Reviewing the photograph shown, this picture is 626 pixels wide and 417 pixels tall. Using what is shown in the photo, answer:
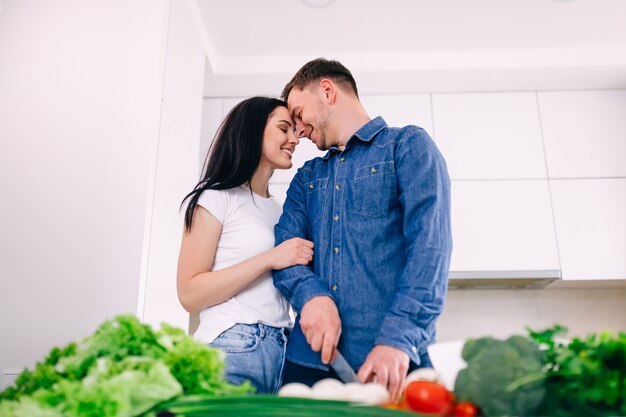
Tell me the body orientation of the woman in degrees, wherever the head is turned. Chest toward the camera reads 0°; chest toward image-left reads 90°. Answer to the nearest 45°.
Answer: approximately 315°

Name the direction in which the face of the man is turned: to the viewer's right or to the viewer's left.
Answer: to the viewer's left

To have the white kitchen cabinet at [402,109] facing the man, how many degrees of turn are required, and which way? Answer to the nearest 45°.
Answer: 0° — it already faces them

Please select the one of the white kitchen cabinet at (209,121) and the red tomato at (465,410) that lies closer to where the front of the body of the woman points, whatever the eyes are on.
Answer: the red tomato

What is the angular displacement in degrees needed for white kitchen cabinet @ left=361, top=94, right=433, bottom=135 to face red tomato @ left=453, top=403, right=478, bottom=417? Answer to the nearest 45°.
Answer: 0° — it already faces it

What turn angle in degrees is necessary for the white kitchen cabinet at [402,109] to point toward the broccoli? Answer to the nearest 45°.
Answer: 0° — it already faces it

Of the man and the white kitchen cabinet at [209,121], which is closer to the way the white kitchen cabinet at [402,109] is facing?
the man

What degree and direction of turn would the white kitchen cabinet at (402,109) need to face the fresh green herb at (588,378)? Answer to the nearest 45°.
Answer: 0° — it already faces it

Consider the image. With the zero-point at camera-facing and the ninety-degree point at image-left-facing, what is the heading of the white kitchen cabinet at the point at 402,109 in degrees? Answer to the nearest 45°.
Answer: approximately 0°

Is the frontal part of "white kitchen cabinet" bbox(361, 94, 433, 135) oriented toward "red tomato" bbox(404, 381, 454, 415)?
yes
